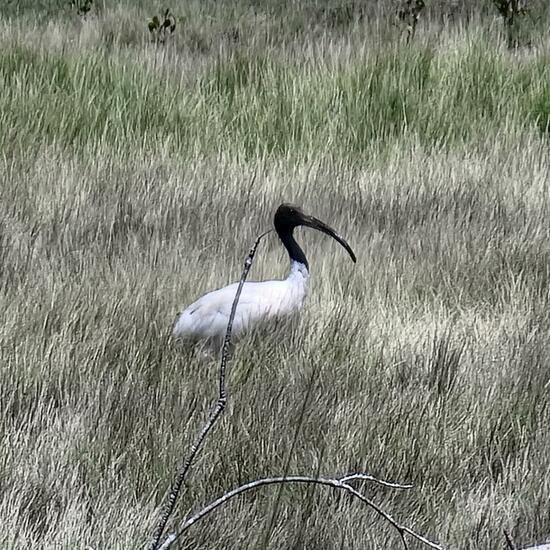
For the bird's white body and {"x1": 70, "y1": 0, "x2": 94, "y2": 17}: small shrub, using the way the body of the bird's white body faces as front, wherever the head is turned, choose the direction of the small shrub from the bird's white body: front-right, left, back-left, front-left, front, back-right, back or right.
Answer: left

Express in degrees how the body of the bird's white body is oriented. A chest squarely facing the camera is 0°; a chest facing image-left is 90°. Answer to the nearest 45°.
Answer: approximately 270°

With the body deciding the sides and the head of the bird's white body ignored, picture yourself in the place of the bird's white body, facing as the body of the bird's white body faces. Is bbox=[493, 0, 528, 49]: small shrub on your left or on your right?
on your left
